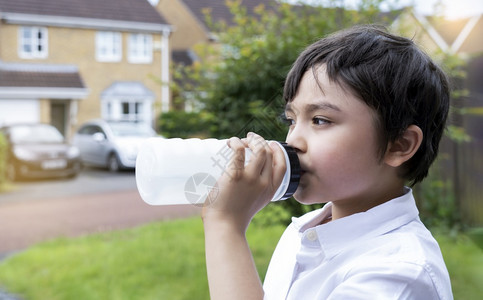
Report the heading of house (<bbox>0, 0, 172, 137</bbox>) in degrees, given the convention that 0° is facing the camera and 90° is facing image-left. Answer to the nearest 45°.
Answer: approximately 0°

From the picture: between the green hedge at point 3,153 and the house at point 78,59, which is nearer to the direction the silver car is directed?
the green hedge

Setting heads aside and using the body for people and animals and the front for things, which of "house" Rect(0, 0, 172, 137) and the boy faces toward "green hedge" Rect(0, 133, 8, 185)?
the house

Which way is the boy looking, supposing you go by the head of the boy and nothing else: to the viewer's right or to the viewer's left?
to the viewer's left

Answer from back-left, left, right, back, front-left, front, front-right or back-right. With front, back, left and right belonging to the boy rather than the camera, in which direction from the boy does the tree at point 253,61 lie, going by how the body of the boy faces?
back-right

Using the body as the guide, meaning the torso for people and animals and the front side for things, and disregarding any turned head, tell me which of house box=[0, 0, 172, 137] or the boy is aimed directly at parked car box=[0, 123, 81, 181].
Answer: the house

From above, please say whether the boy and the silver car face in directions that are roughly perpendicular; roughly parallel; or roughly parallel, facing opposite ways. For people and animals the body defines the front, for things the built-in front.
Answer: roughly perpendicular
